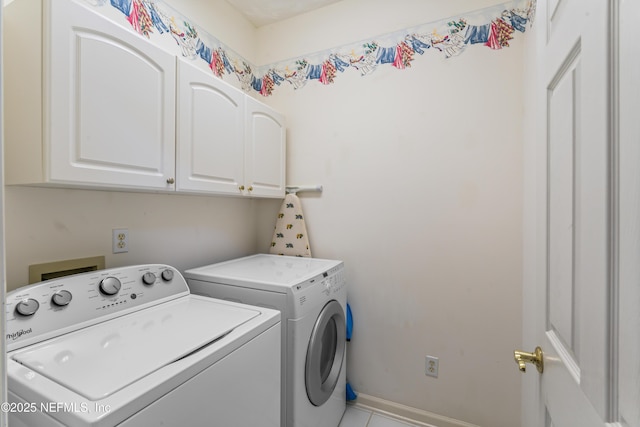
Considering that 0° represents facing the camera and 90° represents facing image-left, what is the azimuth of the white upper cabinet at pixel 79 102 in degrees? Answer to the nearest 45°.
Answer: approximately 315°

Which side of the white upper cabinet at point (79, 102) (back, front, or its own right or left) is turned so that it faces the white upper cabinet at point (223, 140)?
left

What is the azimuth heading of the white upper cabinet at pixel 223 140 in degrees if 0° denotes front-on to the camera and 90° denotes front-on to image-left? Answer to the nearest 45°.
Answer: approximately 315°

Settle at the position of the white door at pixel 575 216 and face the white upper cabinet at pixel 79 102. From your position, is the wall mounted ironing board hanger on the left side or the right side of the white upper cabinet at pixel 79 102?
right
